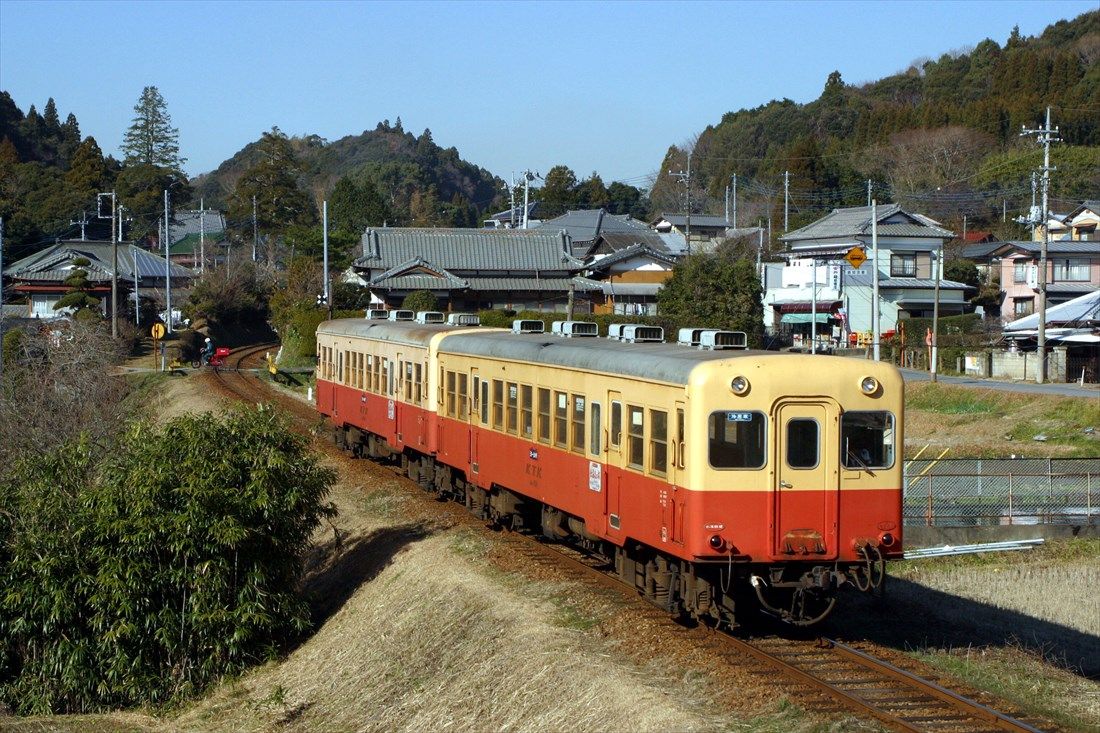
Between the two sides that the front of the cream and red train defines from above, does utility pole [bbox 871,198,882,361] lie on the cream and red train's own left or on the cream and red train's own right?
on the cream and red train's own left

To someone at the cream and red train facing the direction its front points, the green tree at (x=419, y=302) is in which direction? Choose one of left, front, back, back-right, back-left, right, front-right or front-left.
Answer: back-left

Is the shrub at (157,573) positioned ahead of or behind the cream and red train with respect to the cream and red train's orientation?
behind

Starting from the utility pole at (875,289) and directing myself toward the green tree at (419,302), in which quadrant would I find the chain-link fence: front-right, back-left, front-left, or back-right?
back-left

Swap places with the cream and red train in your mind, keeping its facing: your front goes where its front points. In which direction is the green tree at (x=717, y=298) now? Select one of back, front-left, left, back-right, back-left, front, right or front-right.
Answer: back-left

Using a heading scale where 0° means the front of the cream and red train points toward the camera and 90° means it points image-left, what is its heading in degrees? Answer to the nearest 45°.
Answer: approximately 315°

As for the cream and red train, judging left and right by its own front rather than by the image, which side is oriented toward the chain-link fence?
left
